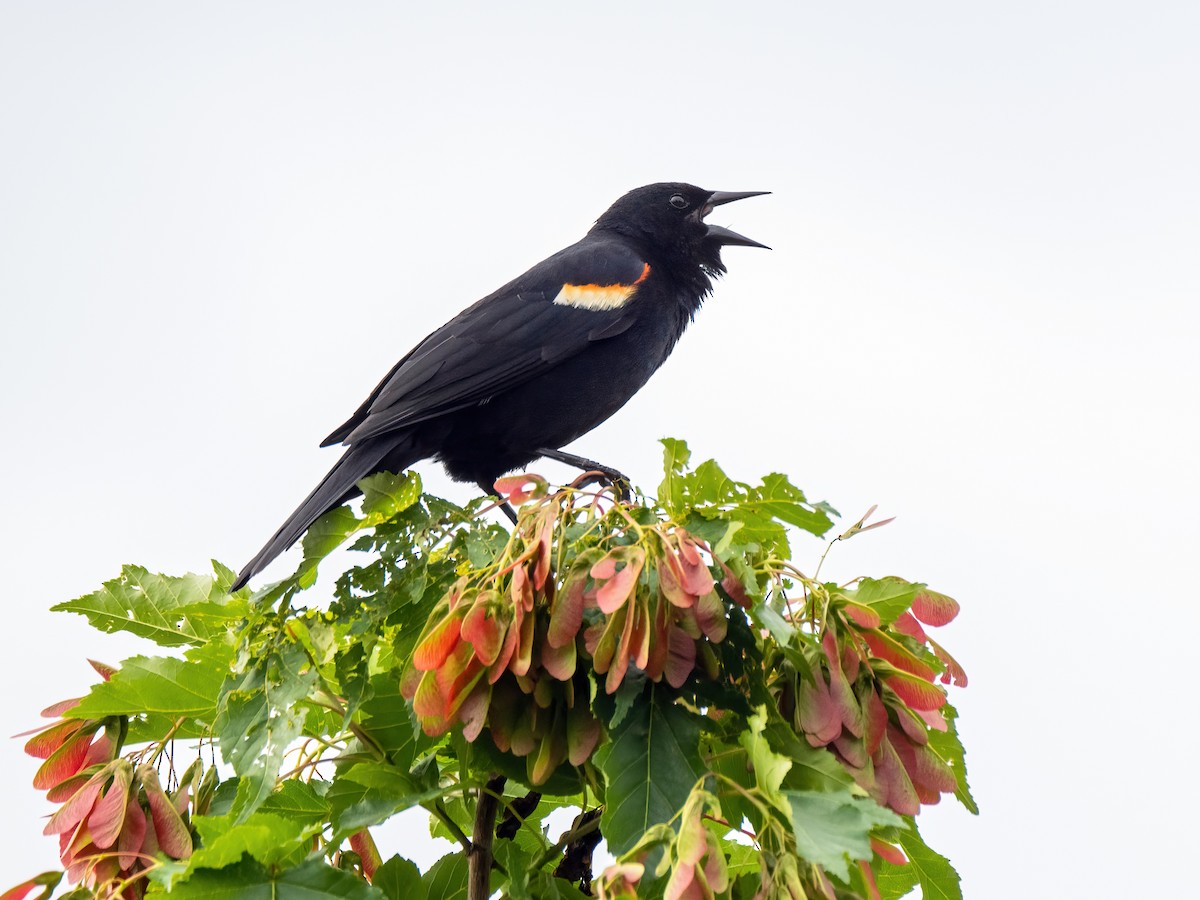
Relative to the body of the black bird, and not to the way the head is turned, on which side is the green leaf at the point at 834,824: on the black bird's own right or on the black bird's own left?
on the black bird's own right

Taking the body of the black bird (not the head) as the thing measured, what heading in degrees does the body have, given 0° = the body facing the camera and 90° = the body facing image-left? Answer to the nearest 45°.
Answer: approximately 270°
